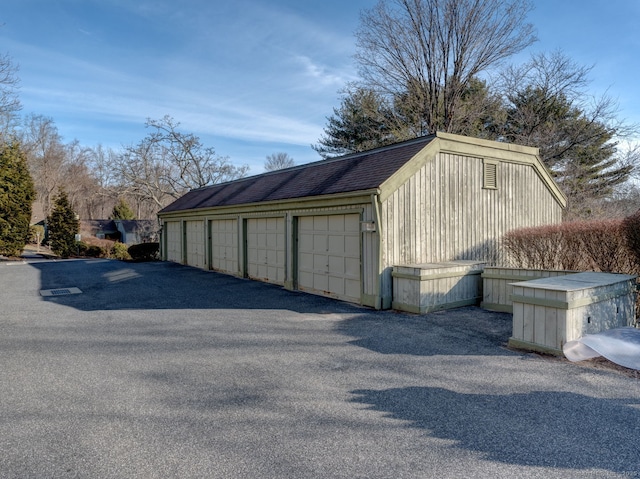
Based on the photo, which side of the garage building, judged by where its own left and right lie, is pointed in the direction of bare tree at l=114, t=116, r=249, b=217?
right

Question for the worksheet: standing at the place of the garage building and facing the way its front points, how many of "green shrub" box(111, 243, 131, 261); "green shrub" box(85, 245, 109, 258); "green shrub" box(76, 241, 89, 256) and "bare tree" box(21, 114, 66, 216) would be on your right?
4

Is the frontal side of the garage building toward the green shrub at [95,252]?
no

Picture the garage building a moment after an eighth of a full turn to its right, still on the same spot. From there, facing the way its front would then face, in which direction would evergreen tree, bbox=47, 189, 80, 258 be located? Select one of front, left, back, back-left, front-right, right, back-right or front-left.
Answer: front-right

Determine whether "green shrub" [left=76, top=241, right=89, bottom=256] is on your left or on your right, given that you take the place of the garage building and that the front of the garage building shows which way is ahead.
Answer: on your right

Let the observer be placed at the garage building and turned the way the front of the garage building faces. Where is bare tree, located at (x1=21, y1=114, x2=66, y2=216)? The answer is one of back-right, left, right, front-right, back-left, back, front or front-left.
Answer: right

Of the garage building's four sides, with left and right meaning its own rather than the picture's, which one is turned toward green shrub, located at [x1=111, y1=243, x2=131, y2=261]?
right

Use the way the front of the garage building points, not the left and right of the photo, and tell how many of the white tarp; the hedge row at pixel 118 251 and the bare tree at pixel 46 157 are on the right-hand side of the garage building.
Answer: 2

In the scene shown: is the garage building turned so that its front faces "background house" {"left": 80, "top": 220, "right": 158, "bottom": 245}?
no

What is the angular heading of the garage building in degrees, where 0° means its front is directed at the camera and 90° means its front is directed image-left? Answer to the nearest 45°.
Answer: approximately 45°

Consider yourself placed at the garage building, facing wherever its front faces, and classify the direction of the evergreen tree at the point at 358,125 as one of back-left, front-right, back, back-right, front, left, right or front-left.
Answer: back-right

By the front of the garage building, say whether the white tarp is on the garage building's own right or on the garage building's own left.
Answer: on the garage building's own left

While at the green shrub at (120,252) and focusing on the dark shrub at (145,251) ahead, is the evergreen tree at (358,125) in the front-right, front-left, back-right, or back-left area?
front-left

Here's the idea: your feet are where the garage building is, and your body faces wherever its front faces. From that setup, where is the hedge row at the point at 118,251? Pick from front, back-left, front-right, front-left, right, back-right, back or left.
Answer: right
